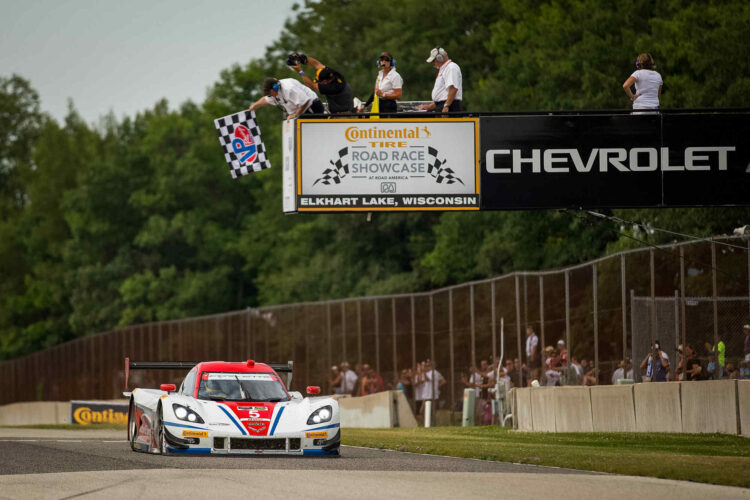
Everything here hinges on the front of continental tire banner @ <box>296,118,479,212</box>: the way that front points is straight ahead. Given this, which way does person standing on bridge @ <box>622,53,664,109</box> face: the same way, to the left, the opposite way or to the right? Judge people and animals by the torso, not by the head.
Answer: the opposite way

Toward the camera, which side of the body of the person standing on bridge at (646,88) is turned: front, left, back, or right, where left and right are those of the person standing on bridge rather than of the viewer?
back

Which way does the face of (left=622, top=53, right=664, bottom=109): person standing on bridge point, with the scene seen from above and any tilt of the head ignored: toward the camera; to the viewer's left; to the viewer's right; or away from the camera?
away from the camera

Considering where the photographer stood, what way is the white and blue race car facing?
facing the viewer

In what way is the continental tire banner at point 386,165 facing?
toward the camera

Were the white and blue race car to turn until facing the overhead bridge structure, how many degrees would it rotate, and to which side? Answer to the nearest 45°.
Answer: approximately 135° to its left

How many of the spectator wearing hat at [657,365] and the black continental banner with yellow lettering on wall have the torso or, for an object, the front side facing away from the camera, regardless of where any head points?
0

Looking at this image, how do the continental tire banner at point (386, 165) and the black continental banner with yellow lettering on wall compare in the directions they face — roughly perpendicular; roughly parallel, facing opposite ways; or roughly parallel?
roughly parallel
